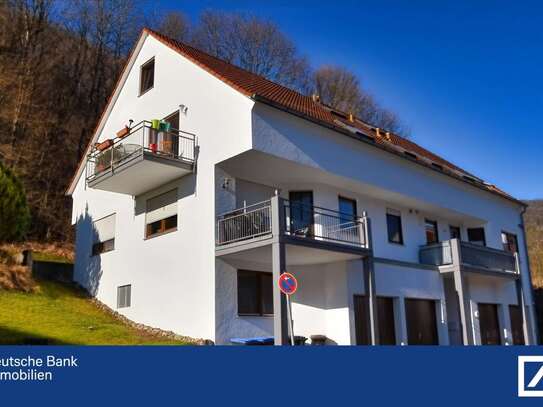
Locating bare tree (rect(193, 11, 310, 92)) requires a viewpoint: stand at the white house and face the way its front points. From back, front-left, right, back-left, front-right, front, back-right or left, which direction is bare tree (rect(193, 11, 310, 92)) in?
back-left

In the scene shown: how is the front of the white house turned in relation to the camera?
facing the viewer and to the right of the viewer

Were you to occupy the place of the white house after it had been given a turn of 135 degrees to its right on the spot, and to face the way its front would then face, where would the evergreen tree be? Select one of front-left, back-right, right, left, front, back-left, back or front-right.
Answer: front

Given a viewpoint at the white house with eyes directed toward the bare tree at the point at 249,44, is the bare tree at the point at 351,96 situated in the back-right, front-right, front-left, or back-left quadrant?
front-right

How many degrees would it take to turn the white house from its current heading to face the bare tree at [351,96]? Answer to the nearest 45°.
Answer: approximately 135° to its left

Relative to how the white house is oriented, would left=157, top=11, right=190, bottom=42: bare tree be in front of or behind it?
behind
